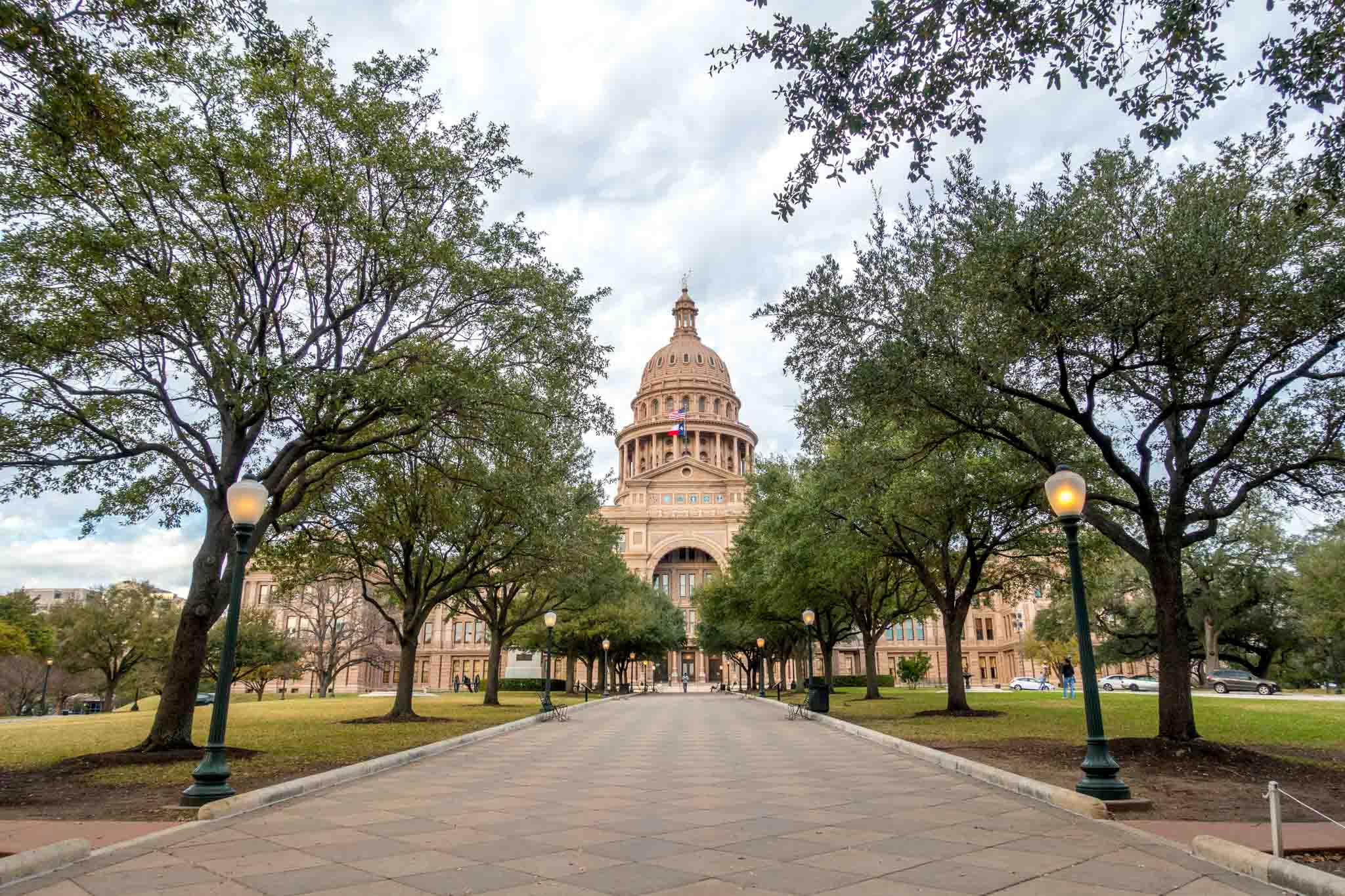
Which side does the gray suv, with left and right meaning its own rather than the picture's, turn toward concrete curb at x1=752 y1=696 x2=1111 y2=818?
right

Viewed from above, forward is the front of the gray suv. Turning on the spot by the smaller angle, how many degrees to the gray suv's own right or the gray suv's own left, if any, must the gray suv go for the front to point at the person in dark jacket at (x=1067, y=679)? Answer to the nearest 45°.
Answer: approximately 135° to the gray suv's own right

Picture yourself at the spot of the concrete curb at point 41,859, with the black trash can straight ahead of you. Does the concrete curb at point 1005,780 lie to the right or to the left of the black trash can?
right

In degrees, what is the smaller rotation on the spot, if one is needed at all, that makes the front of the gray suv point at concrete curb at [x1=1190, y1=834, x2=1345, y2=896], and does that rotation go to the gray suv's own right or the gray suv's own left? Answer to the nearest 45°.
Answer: approximately 90° to the gray suv's own right

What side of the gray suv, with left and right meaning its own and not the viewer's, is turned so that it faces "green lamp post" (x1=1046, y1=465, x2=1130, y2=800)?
right

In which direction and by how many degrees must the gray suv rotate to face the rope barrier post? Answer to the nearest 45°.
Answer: approximately 90° to its right

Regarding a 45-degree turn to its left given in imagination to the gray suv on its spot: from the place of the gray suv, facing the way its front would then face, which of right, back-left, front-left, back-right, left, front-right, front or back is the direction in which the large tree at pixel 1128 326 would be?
back-right

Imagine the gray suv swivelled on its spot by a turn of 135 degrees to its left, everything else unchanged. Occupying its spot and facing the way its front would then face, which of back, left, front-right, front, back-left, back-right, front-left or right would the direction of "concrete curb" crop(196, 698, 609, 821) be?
back-left

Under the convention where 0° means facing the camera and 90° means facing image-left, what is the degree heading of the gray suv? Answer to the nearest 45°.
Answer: approximately 270°

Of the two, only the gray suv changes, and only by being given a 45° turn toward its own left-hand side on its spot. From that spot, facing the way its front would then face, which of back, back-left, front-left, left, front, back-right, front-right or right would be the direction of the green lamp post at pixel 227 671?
back-right

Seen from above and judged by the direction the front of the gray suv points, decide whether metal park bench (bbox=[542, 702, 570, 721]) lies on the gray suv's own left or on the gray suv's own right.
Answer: on the gray suv's own right
